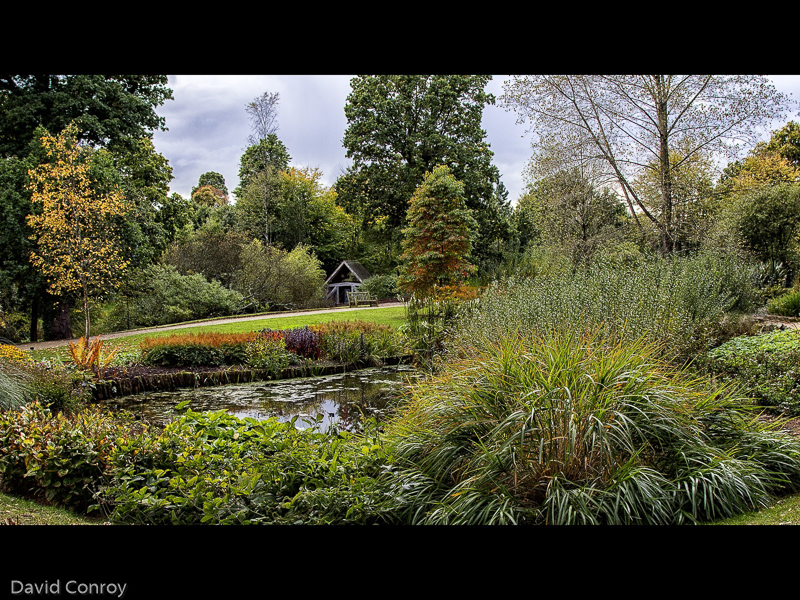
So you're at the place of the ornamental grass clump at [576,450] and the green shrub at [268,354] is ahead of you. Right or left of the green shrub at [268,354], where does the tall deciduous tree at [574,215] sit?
right

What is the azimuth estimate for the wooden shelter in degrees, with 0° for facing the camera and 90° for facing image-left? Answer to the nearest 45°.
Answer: approximately 45°

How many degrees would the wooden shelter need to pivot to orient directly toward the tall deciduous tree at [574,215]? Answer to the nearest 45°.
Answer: approximately 90° to its left

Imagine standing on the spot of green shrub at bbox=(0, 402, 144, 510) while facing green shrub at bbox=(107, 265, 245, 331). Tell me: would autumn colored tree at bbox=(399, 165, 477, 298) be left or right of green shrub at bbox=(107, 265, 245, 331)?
right

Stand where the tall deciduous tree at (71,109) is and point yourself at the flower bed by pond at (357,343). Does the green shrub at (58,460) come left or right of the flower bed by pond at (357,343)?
right

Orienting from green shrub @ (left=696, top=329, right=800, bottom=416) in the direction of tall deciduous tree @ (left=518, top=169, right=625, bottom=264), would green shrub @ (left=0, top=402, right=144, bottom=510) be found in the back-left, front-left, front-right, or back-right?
back-left

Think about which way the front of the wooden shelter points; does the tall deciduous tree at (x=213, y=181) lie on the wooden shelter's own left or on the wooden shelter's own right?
on the wooden shelter's own right

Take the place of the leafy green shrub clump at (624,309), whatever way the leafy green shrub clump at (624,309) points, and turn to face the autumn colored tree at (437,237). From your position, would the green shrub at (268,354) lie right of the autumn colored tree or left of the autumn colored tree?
left

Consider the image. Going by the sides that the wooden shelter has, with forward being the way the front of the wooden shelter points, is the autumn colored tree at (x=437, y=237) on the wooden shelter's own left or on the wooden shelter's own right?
on the wooden shelter's own left
